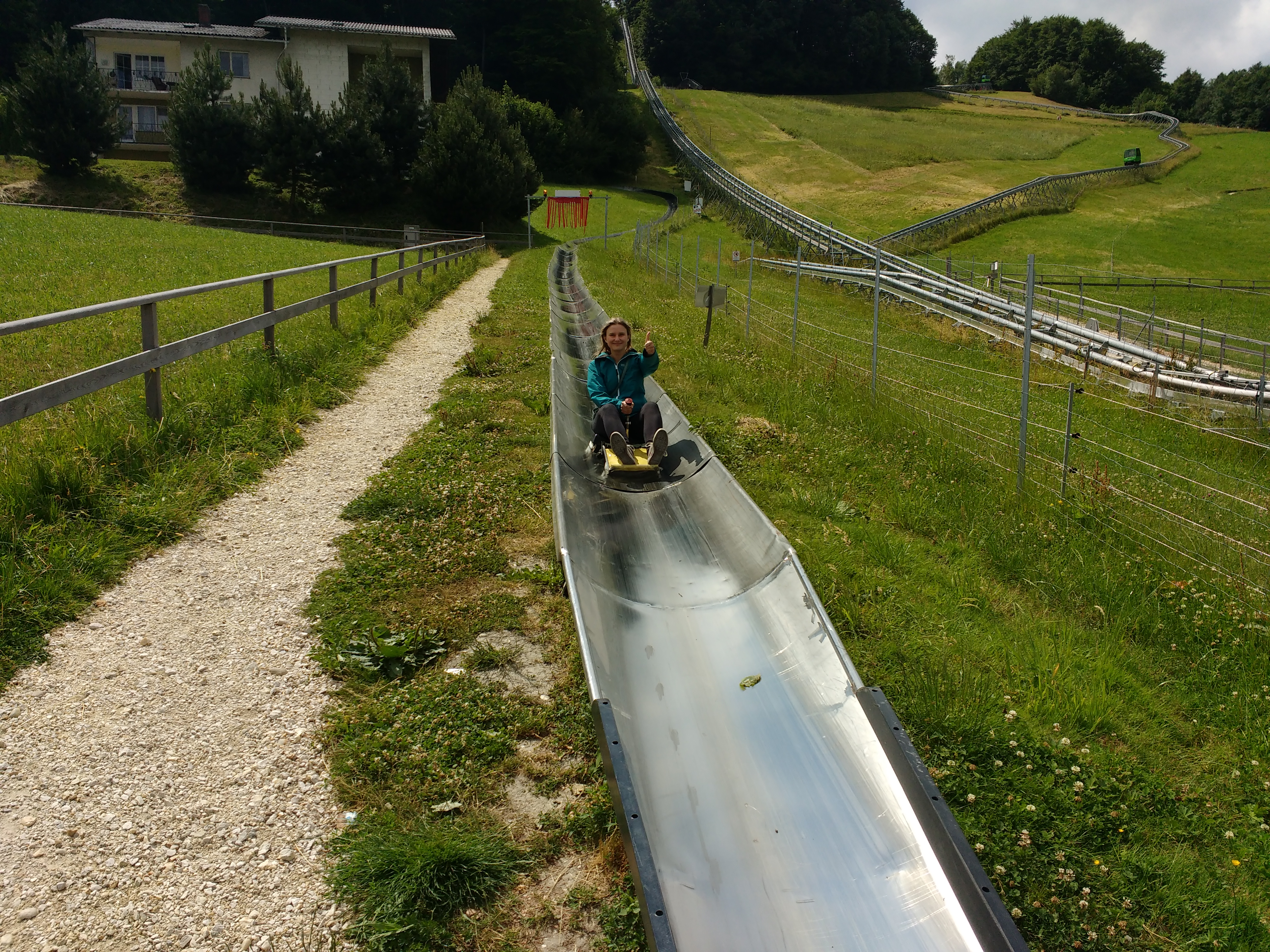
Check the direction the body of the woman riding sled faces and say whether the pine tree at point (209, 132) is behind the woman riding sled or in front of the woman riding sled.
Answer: behind

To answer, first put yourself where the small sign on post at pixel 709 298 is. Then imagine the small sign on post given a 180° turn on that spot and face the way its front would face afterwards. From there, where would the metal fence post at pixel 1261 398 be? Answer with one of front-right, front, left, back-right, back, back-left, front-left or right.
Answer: left

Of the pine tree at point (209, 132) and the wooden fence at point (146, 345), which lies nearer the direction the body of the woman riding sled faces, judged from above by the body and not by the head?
the wooden fence

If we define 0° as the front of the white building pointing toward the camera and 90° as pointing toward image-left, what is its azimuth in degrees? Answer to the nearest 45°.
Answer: approximately 0°

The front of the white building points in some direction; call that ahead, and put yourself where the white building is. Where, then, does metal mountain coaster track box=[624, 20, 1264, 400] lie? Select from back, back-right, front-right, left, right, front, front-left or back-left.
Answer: front-left

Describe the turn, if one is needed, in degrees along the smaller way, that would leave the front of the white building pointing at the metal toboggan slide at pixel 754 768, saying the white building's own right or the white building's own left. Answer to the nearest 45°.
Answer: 0° — it already faces it

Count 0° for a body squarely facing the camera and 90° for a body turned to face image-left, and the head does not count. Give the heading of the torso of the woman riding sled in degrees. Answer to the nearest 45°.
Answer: approximately 0°

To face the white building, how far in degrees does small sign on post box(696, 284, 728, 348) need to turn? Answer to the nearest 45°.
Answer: approximately 45° to its left

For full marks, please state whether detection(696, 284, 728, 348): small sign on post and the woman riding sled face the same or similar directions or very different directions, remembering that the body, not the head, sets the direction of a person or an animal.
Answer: very different directions

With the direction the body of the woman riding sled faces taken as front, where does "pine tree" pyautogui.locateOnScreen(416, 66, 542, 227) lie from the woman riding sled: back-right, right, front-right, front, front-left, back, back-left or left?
back

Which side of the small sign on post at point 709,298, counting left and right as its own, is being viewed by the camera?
back

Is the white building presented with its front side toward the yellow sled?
yes
